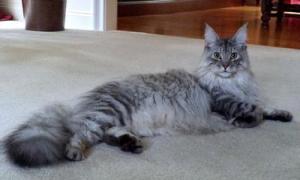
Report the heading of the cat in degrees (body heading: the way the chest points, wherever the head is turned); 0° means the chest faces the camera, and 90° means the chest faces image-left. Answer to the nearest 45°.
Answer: approximately 270°
